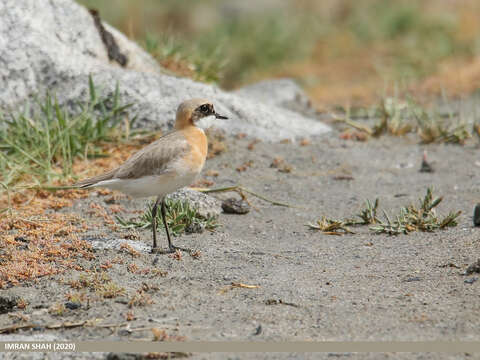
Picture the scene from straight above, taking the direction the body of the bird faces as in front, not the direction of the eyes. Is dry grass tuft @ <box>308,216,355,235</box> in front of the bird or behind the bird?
in front

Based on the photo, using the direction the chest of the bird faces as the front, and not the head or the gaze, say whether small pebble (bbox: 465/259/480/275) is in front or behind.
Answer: in front

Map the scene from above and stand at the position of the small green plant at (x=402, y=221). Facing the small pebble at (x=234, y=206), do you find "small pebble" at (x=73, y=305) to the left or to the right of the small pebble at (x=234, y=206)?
left

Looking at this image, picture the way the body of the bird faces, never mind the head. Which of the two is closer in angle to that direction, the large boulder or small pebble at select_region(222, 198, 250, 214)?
the small pebble

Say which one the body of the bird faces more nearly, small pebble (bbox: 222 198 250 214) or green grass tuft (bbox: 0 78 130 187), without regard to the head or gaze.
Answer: the small pebble

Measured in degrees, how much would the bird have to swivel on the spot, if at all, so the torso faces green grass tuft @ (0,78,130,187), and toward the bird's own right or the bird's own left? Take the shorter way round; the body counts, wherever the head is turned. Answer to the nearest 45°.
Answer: approximately 135° to the bird's own left

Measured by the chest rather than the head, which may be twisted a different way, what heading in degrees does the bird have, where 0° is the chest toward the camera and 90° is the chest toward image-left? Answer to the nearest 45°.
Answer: approximately 270°

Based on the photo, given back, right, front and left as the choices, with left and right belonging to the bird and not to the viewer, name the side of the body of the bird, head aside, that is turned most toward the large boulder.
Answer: left

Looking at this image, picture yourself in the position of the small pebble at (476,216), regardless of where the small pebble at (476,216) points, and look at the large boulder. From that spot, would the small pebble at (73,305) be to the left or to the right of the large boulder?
left

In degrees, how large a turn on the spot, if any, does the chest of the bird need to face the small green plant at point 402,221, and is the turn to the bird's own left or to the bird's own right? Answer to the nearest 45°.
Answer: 0° — it already faces it

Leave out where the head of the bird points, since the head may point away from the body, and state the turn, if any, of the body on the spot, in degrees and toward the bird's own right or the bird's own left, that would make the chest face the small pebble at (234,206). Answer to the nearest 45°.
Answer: approximately 45° to the bird's own left

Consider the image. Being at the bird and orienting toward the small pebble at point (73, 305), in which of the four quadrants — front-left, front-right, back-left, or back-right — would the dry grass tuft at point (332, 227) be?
back-left
